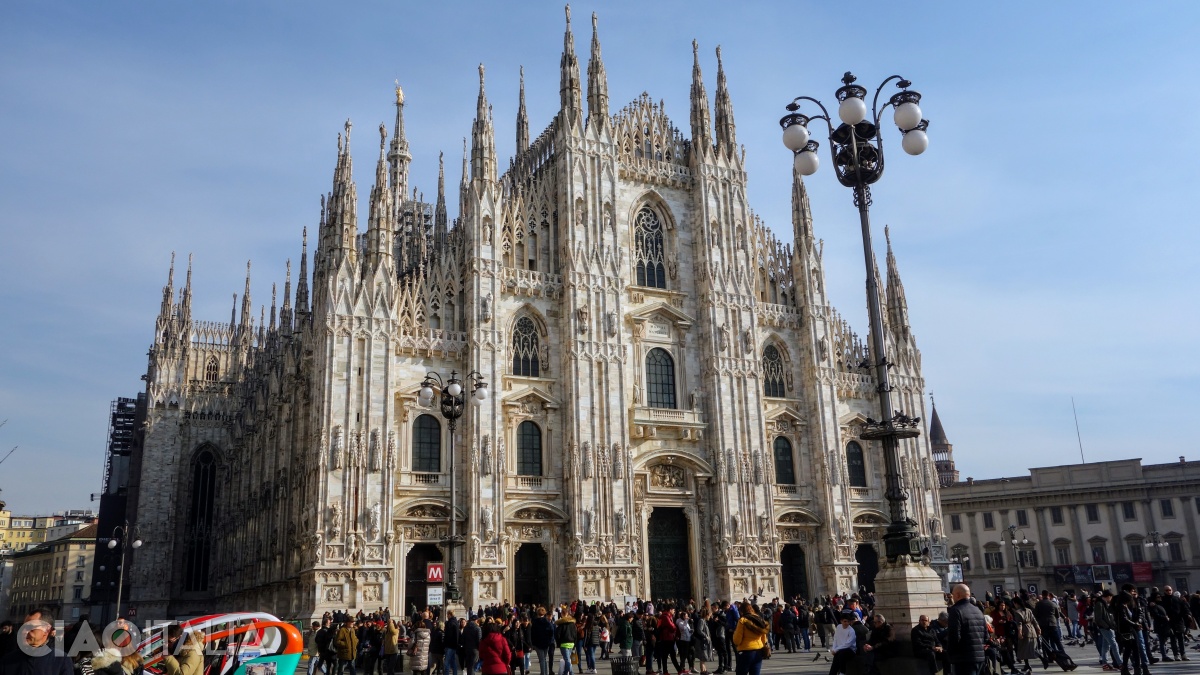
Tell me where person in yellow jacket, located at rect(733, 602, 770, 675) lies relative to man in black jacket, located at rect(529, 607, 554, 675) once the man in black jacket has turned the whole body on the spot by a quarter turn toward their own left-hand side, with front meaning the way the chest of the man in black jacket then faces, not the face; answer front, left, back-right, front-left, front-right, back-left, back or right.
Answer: back-left

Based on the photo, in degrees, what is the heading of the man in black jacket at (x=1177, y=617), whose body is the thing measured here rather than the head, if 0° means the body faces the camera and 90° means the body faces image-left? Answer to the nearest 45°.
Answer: approximately 0°

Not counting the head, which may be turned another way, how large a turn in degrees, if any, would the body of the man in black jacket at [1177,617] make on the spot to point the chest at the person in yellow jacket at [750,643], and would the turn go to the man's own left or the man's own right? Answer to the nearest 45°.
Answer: approximately 45° to the man's own right

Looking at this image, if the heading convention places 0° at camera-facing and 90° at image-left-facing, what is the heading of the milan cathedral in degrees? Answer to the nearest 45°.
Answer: approximately 315°

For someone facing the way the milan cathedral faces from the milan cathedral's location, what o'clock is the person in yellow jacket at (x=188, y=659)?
The person in yellow jacket is roughly at 2 o'clock from the milan cathedral.

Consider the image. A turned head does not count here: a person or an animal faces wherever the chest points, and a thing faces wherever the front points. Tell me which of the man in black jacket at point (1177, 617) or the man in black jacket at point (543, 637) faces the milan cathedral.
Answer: the man in black jacket at point (543, 637)

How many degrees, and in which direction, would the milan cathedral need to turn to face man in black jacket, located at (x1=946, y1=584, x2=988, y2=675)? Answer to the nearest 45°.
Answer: approximately 45° to its right

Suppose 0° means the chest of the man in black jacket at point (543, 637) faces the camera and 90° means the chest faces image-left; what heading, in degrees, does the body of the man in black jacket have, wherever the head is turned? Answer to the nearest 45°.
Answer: approximately 180°
